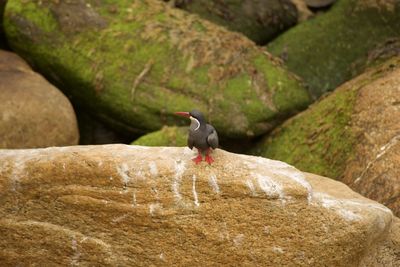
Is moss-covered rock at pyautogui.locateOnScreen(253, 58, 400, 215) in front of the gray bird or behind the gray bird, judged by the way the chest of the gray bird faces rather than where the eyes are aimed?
behind

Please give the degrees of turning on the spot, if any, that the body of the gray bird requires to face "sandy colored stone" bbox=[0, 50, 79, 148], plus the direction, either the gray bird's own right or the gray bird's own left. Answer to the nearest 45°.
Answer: approximately 90° to the gray bird's own right

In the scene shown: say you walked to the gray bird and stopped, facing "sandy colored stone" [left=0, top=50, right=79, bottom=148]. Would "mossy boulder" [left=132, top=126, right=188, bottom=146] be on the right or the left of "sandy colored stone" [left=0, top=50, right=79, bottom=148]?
right

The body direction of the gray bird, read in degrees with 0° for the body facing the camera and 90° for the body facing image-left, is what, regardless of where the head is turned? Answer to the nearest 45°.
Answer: approximately 45°

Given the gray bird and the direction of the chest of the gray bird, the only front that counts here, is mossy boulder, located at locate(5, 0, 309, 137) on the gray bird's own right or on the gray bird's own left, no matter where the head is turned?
on the gray bird's own right

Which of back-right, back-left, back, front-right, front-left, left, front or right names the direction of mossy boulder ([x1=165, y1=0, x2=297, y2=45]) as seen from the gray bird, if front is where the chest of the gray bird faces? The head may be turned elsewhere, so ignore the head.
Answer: back-right

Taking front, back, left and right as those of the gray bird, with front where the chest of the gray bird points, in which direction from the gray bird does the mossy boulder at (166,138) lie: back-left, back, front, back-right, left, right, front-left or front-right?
back-right

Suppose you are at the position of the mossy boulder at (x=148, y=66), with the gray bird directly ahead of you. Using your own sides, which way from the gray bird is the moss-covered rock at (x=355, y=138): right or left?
left

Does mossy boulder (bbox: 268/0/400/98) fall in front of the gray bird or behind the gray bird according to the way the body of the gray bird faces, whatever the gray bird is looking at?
behind
